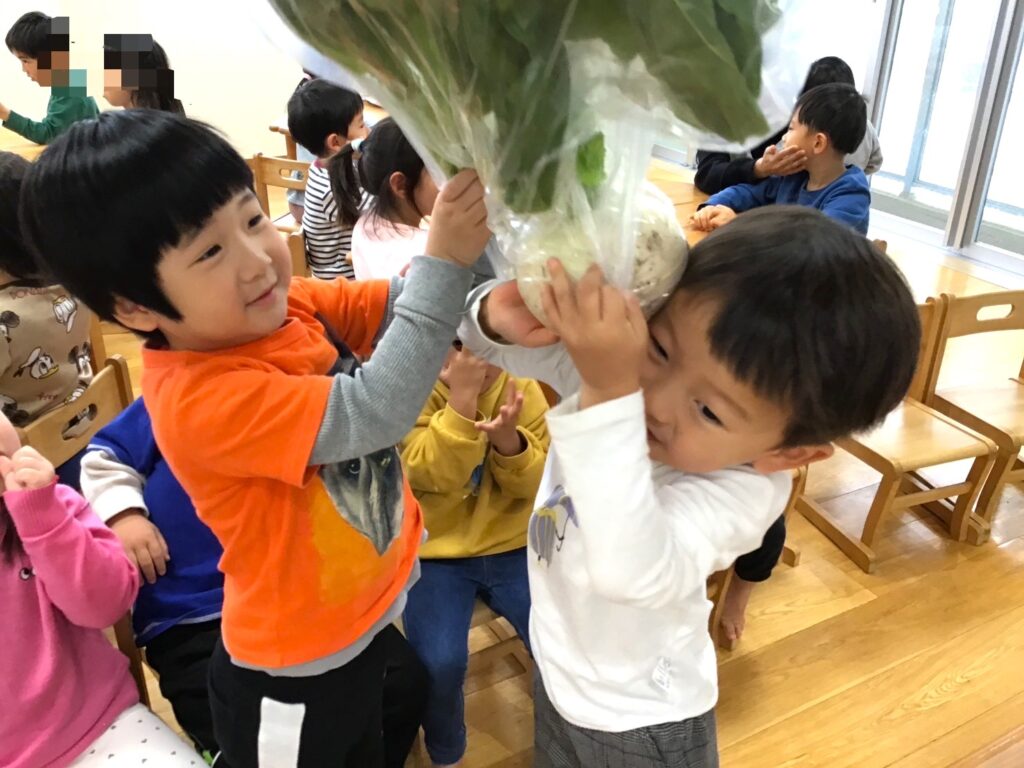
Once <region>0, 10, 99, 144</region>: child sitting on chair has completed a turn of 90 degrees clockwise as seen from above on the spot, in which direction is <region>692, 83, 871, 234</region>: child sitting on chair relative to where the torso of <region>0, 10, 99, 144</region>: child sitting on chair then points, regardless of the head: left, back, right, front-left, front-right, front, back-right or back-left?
back-right

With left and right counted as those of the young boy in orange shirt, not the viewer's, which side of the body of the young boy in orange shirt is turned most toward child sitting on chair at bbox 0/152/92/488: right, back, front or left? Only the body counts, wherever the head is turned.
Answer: back

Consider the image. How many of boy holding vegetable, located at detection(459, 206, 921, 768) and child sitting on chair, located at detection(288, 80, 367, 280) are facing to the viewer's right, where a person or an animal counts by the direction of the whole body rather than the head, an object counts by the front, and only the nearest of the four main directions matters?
1

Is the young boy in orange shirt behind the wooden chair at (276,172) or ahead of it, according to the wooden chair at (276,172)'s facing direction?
behind

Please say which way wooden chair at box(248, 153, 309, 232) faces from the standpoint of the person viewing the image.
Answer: facing away from the viewer and to the right of the viewer

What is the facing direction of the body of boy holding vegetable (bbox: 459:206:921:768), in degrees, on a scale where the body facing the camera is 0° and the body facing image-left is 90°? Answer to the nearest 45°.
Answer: approximately 45°

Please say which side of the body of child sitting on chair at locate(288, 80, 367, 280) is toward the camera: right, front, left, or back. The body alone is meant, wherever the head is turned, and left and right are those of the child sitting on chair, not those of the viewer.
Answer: right
